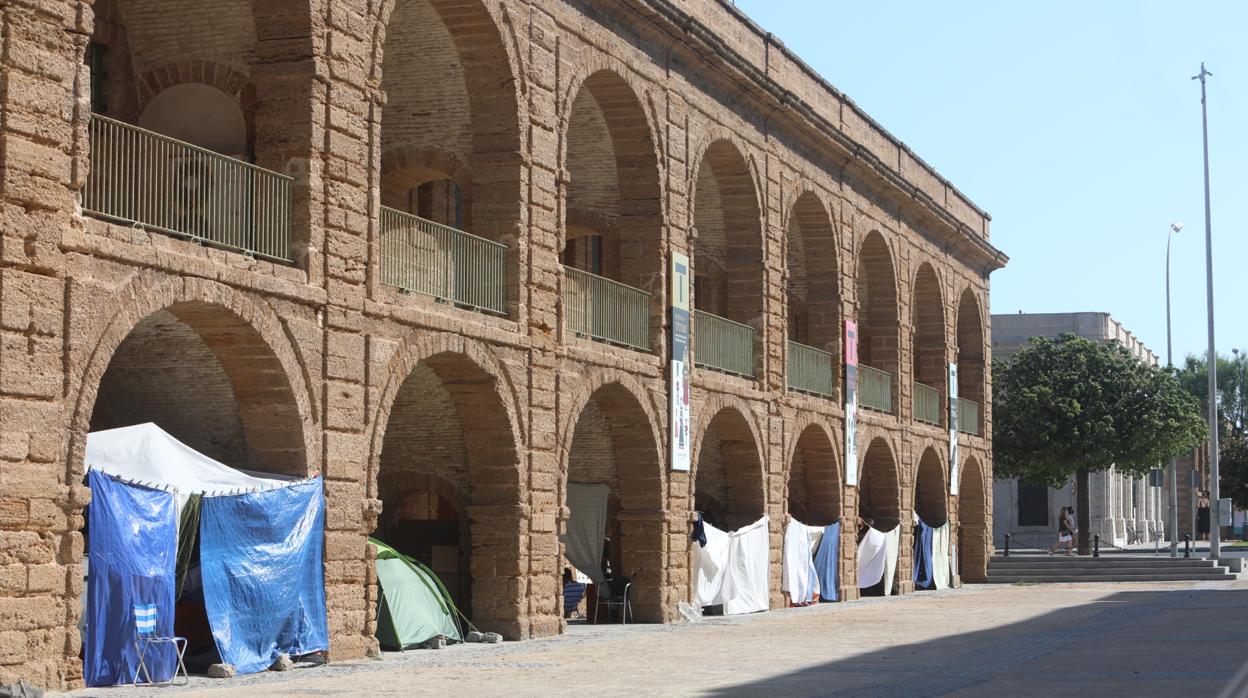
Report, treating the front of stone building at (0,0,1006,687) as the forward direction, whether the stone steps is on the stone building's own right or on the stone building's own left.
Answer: on the stone building's own left

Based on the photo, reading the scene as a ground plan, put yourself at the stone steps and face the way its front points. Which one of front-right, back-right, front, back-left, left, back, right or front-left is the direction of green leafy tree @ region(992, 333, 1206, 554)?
back

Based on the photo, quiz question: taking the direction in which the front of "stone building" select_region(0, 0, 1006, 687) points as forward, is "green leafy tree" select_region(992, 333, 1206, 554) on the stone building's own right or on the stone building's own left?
on the stone building's own left

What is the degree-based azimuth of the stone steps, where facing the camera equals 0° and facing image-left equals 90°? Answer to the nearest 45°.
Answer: approximately 0°

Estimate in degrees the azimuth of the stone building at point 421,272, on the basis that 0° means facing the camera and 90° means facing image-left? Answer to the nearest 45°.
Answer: approximately 315°

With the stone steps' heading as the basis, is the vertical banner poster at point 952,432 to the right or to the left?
on its right

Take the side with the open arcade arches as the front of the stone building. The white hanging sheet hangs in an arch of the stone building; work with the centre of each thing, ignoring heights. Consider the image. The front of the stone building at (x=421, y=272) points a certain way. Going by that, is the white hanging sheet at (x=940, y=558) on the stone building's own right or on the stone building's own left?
on the stone building's own left
